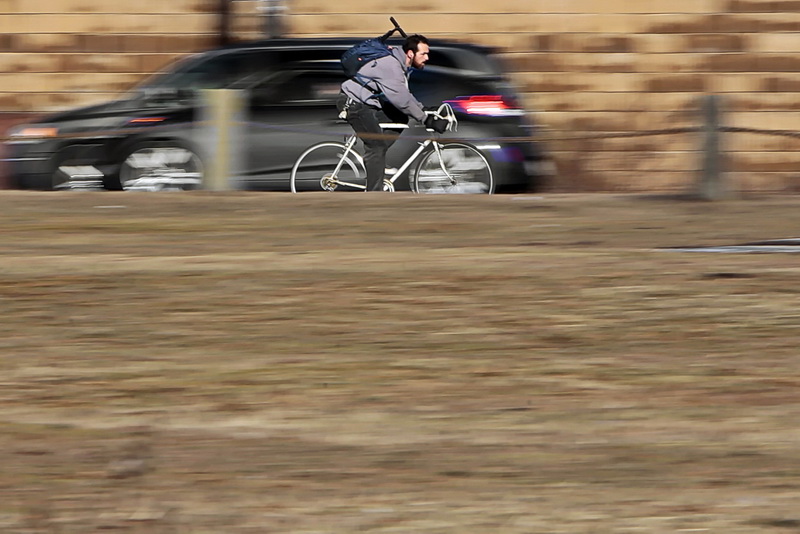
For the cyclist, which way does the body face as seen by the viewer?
to the viewer's right

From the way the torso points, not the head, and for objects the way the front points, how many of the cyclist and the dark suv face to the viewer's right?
1

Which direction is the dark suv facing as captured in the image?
to the viewer's left

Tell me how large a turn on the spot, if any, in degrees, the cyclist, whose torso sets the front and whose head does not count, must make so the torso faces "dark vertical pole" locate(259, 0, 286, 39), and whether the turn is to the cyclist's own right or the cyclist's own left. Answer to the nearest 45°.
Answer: approximately 90° to the cyclist's own left

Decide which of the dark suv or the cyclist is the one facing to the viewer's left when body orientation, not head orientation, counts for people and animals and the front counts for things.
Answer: the dark suv

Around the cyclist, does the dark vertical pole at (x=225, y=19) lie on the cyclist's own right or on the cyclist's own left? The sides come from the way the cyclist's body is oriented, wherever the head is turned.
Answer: on the cyclist's own left

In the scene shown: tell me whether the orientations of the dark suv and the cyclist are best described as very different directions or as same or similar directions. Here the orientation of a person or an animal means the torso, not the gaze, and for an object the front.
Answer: very different directions

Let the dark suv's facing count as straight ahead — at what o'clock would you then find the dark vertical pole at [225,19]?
The dark vertical pole is roughly at 3 o'clock from the dark suv.

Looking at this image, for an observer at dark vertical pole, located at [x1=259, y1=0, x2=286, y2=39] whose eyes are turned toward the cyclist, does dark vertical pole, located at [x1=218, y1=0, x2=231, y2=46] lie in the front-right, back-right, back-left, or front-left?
back-right

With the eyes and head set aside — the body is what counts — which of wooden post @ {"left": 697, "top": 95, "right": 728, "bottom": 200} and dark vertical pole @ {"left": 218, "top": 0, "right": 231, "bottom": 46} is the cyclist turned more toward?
the wooden post

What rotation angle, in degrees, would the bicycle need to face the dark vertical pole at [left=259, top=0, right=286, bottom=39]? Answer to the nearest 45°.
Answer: approximately 90° to its left

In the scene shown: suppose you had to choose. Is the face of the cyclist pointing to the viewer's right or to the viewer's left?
to the viewer's right

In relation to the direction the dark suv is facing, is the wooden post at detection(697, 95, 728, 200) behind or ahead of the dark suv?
behind

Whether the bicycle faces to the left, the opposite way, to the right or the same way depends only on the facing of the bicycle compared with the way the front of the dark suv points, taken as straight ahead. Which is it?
the opposite way

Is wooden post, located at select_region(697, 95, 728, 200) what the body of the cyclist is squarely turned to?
yes

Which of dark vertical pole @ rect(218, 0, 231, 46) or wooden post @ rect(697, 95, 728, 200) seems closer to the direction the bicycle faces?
the wooden post

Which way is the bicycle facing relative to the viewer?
to the viewer's right

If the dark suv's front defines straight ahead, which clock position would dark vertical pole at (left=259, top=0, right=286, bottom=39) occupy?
The dark vertical pole is roughly at 3 o'clock from the dark suv.
